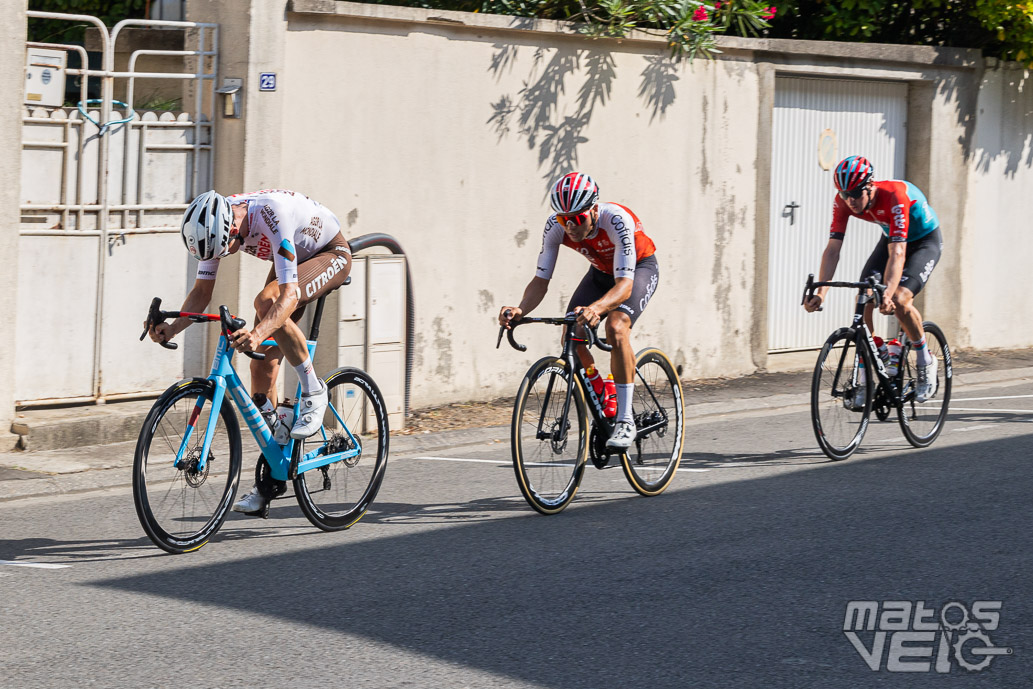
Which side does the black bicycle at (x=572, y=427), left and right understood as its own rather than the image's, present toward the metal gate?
right

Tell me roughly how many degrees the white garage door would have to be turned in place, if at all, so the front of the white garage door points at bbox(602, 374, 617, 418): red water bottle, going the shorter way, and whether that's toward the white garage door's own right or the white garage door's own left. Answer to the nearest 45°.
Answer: approximately 45° to the white garage door's own right

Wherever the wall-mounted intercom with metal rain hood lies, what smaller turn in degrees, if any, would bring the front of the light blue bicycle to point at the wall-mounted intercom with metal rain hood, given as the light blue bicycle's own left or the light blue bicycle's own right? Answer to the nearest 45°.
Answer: approximately 135° to the light blue bicycle's own right

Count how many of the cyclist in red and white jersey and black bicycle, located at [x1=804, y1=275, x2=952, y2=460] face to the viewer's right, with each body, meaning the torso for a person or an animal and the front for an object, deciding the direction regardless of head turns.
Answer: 0

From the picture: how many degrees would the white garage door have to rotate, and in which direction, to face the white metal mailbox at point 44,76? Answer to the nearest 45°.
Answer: approximately 90° to its right

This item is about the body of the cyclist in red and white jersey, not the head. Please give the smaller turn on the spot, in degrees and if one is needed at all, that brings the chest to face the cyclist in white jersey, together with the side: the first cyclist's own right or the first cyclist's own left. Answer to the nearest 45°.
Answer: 0° — they already face them
